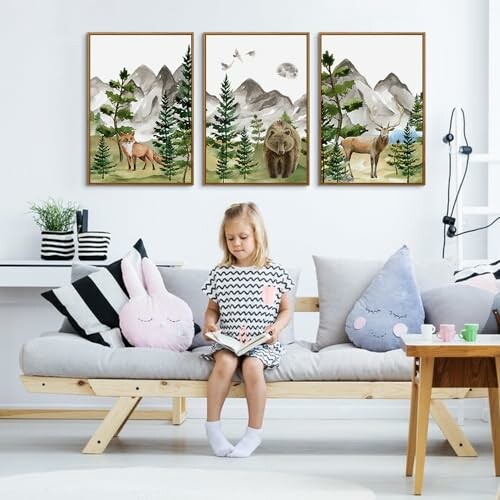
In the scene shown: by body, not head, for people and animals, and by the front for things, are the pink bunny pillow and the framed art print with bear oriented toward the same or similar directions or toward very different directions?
same or similar directions

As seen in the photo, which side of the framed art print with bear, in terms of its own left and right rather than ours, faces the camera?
front

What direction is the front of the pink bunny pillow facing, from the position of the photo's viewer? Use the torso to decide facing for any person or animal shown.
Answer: facing the viewer

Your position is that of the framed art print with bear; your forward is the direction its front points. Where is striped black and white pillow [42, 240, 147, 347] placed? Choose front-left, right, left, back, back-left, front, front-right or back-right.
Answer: front-right

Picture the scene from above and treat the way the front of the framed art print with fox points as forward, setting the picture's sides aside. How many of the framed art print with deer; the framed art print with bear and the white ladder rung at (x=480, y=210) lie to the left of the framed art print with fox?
3

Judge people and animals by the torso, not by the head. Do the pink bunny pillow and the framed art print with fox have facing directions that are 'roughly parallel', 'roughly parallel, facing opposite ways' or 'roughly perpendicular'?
roughly parallel

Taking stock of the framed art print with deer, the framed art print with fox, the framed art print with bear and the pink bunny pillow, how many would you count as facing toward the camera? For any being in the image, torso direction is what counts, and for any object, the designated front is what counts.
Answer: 4

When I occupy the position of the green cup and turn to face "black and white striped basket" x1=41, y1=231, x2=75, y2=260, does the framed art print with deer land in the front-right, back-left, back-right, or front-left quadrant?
front-right

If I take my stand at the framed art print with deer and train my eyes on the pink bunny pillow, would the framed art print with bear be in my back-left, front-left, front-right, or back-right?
front-right

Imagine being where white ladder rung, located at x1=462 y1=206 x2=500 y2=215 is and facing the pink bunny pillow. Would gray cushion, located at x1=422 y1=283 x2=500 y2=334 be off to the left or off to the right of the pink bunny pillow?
left

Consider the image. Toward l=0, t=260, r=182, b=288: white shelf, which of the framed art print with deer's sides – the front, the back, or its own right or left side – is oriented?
right

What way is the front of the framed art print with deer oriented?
toward the camera

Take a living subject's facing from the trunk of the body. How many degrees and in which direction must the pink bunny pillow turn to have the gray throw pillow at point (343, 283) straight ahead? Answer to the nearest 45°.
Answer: approximately 90° to its left

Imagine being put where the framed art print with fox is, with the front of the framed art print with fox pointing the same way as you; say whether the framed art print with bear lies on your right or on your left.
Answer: on your left

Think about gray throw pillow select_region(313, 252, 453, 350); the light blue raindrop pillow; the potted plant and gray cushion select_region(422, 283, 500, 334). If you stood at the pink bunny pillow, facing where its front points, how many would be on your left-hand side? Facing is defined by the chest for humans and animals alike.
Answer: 3

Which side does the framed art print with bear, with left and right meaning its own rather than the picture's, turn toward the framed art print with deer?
left

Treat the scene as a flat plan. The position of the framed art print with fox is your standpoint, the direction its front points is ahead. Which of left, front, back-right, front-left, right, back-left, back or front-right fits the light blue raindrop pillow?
front-left
